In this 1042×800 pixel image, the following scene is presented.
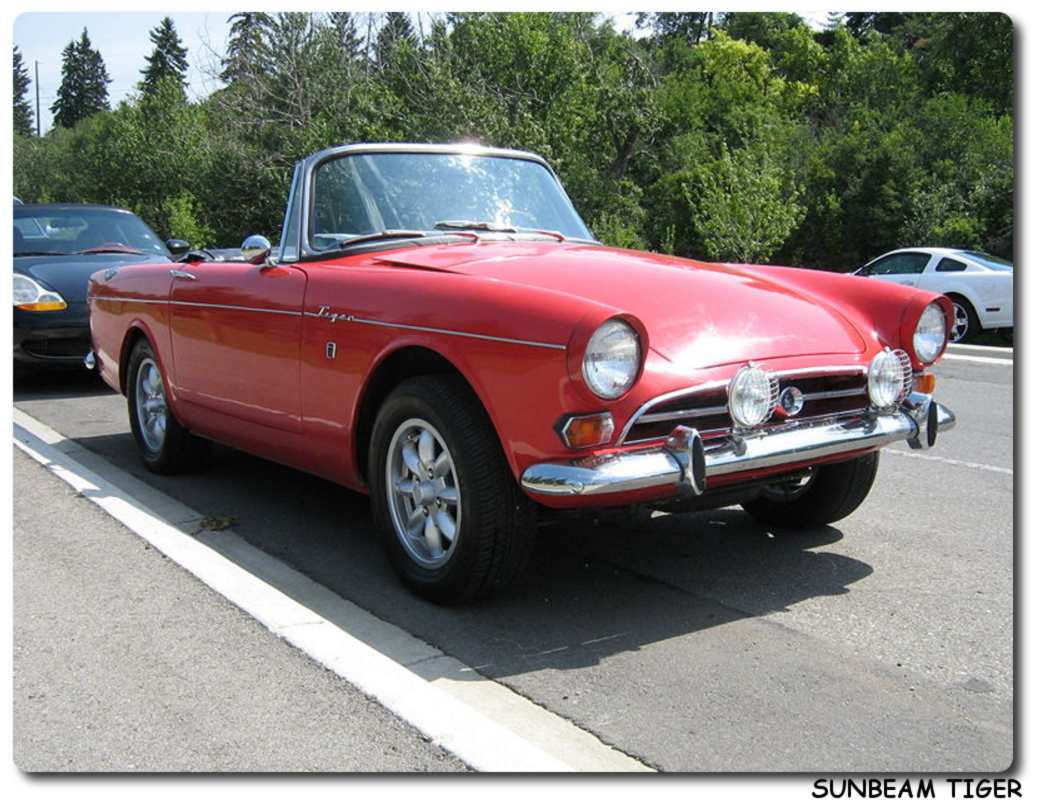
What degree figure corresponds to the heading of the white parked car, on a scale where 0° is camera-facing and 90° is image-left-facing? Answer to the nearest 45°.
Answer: approximately 135°

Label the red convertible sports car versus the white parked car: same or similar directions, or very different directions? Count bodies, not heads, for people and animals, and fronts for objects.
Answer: very different directions

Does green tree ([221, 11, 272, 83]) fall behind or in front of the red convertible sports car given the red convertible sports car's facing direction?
behind

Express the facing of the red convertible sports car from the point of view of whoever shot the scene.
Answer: facing the viewer and to the right of the viewer

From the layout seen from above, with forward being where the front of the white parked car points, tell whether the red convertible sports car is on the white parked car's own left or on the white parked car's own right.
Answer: on the white parked car's own left

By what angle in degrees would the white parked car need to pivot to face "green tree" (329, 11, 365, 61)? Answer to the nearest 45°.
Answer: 0° — it already faces it

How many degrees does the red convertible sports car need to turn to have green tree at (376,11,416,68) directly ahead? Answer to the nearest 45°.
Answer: approximately 135° to its left

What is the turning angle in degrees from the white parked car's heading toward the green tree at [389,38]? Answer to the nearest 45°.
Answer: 0° — it already faces it

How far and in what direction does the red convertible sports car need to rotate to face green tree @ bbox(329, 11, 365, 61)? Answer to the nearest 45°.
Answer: approximately 135° to its left

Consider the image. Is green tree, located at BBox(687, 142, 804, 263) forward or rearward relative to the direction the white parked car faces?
forward
